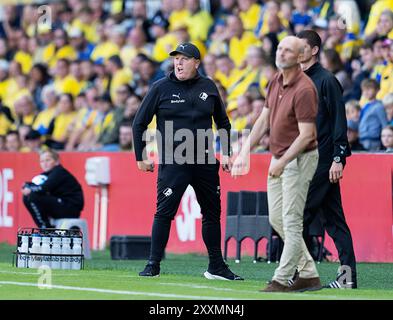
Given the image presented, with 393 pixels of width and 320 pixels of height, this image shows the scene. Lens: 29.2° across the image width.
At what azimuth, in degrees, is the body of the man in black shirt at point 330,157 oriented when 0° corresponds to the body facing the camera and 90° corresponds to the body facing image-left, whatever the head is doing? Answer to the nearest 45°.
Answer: approximately 90°

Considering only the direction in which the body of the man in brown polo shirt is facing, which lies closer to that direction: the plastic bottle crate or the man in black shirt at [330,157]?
the plastic bottle crate

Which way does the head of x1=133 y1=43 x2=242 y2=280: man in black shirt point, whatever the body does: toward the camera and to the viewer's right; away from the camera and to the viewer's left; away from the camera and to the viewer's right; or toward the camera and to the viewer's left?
toward the camera and to the viewer's left

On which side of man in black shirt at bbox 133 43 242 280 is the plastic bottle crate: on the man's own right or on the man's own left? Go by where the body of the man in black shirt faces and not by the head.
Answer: on the man's own right

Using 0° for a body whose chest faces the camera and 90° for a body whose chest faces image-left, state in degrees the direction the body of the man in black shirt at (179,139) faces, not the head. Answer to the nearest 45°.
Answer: approximately 0°

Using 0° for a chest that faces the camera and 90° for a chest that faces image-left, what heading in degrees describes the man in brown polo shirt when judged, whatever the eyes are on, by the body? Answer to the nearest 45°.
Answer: approximately 45°

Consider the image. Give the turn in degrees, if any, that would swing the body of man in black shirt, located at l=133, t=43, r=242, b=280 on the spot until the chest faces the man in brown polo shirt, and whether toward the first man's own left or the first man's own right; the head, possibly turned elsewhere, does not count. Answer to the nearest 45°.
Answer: approximately 45° to the first man's own left

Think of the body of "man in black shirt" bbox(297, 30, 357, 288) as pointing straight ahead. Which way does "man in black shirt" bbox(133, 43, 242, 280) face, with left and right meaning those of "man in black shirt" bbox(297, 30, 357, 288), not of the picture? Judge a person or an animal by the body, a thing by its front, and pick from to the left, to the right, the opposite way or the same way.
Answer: to the left
